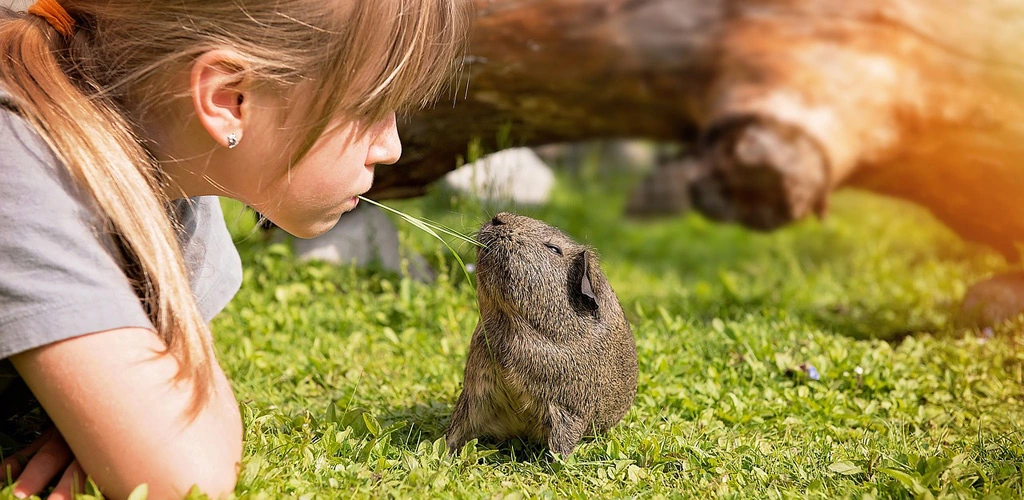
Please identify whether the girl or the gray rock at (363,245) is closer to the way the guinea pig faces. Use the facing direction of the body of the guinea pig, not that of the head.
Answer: the girl

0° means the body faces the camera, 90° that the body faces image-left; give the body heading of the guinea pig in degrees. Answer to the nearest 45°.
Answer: approximately 45°

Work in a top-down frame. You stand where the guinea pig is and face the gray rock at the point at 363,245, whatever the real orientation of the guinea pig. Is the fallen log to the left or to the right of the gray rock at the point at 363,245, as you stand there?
right

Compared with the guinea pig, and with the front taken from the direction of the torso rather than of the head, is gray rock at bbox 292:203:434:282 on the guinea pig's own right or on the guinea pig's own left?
on the guinea pig's own right

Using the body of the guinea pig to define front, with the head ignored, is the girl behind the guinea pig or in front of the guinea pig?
in front

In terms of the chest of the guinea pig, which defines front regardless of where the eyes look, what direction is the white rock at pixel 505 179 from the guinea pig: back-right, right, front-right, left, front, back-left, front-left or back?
back-right

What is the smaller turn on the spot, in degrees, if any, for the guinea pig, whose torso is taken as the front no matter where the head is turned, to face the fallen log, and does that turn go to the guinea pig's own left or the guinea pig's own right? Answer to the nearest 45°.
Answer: approximately 180°
